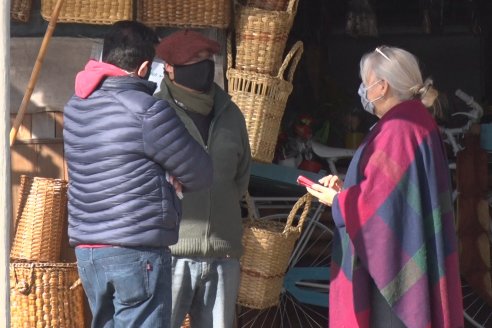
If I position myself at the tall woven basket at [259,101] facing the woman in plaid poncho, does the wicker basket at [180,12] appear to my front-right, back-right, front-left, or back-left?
back-right

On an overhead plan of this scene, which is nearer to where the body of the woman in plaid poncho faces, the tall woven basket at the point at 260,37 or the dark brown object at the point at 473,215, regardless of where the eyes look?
the tall woven basket

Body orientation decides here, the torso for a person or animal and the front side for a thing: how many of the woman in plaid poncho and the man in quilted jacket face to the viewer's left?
1

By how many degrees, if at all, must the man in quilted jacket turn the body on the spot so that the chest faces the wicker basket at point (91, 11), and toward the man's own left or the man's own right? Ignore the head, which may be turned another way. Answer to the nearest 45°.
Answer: approximately 45° to the man's own left

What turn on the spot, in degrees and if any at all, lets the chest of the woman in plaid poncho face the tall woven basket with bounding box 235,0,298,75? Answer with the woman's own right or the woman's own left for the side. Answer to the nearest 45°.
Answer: approximately 45° to the woman's own right

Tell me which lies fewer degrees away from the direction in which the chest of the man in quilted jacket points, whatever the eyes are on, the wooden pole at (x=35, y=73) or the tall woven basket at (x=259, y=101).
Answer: the tall woven basket

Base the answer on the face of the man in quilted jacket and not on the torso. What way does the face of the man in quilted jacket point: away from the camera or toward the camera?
away from the camera

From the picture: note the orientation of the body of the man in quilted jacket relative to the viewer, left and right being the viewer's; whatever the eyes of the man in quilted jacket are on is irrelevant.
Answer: facing away from the viewer and to the right of the viewer

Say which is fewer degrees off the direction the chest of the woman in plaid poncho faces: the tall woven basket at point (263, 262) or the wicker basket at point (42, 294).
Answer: the wicker basket

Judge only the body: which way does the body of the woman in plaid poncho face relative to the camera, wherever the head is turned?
to the viewer's left
